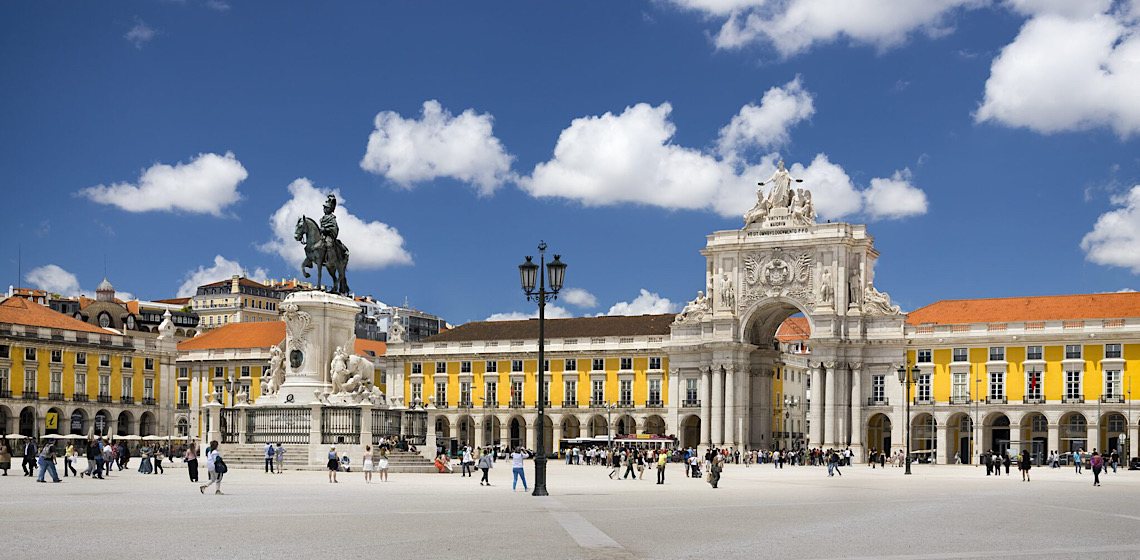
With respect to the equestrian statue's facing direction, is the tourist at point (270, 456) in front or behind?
in front

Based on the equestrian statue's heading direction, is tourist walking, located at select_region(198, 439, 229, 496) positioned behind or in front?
in front

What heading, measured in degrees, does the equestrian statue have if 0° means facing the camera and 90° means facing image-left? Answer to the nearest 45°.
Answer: approximately 45°
